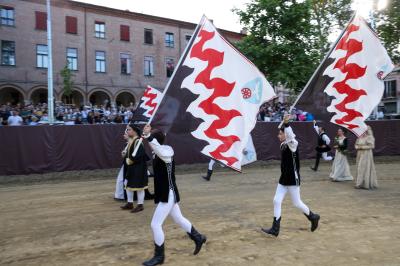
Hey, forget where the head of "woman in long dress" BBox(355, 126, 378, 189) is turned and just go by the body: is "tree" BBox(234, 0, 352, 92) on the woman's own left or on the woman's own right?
on the woman's own right

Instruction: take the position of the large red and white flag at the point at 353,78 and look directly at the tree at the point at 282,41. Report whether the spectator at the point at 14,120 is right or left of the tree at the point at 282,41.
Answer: left

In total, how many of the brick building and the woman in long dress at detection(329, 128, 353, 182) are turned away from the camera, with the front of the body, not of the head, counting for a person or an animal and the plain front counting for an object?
0

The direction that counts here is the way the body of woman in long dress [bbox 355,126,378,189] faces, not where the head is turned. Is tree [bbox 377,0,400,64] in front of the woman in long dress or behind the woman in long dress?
behind

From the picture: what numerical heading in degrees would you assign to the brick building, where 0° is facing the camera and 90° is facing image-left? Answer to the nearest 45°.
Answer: approximately 315°

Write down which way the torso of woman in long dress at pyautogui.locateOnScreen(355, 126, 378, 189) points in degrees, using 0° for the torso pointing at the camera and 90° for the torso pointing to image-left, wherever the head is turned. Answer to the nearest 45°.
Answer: approximately 45°

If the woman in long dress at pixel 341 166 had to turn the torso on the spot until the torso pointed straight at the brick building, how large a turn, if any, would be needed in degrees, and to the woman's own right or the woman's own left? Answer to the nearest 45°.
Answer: approximately 90° to the woman's own right

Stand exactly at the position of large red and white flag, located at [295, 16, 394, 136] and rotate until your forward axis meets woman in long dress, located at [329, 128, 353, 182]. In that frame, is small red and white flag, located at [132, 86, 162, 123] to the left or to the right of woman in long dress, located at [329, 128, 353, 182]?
left

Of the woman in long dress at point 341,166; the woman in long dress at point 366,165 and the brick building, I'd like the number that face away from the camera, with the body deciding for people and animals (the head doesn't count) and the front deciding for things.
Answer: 0

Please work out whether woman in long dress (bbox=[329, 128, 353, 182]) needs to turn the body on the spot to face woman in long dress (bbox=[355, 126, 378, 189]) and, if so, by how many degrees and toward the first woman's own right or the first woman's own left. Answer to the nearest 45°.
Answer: approximately 90° to the first woman's own left

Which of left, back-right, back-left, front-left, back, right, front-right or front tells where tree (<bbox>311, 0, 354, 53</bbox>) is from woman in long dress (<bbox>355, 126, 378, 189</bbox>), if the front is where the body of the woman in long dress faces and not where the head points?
back-right

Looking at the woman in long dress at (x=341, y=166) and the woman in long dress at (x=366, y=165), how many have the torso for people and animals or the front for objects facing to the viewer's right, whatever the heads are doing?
0
